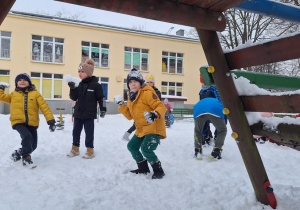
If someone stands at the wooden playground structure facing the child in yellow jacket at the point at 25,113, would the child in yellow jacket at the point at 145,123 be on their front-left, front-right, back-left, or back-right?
front-right

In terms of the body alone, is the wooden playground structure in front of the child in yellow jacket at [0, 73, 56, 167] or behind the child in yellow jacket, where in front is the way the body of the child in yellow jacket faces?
in front

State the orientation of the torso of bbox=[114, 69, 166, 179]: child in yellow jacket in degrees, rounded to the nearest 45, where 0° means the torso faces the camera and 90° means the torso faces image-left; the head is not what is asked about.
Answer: approximately 45°

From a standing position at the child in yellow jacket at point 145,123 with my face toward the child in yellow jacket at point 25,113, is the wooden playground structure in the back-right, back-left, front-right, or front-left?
back-left

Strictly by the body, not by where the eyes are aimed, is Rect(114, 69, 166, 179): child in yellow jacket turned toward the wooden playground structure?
no

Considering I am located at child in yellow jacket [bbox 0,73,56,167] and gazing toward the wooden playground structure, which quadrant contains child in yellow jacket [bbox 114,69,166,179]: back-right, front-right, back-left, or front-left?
front-left

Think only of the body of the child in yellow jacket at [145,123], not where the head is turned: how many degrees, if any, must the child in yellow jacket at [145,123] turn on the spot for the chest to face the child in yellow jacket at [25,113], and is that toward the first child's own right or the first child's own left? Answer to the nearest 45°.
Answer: approximately 45° to the first child's own right

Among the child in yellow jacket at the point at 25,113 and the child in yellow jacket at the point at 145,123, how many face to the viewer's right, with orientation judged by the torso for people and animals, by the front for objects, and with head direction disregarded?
0

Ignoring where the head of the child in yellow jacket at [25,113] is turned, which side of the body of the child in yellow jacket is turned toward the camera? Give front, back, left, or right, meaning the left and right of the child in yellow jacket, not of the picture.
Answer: front

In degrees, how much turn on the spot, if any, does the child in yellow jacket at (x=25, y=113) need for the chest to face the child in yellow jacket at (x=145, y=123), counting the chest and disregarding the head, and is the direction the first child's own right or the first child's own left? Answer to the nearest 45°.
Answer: approximately 45° to the first child's own left
